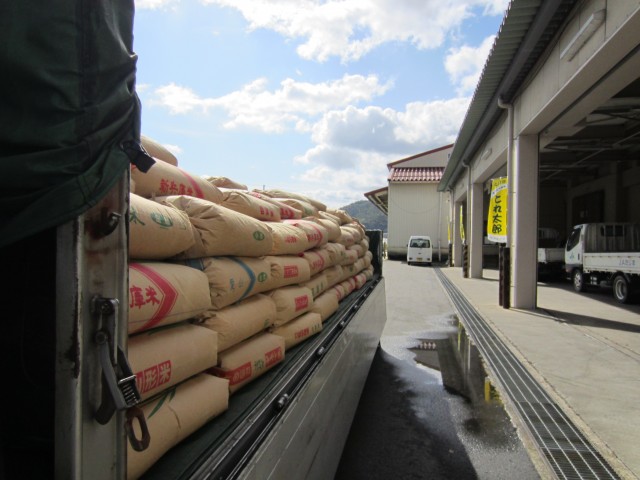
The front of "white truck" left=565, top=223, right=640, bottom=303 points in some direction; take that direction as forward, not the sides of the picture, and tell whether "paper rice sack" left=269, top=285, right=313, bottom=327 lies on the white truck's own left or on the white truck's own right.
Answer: on the white truck's own left

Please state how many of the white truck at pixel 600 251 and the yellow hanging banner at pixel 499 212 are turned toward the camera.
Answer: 1

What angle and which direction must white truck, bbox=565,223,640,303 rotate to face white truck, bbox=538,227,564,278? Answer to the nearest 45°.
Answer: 0° — it already faces it
